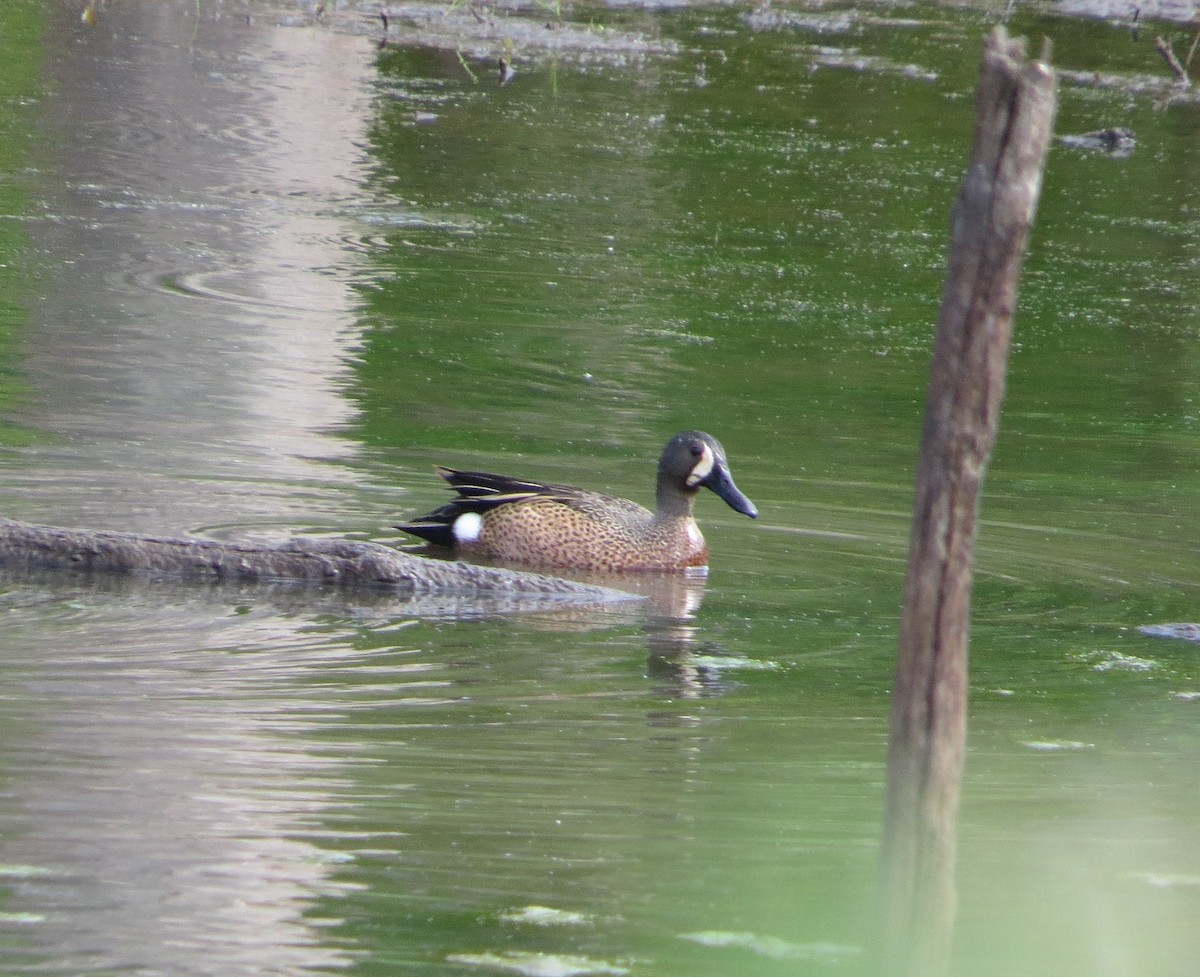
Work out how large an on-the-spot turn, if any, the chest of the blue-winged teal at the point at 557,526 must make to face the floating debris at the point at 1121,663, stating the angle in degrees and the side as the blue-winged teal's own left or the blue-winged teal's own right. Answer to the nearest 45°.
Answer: approximately 45° to the blue-winged teal's own right

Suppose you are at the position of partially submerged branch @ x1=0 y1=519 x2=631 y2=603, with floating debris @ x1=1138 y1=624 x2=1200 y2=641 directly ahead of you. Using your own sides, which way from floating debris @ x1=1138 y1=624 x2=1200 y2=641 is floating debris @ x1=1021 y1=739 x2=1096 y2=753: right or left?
right

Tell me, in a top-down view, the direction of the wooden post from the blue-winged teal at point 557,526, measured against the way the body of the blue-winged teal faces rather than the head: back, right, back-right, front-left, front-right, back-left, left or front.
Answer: right

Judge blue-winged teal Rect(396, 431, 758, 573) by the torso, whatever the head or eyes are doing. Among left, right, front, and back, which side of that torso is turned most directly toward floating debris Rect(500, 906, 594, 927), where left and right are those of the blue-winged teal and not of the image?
right

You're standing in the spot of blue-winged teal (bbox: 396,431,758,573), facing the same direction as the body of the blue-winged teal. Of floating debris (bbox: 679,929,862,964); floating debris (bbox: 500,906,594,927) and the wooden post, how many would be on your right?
3

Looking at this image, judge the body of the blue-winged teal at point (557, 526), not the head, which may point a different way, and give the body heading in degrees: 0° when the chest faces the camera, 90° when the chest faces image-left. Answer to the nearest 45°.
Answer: approximately 270°

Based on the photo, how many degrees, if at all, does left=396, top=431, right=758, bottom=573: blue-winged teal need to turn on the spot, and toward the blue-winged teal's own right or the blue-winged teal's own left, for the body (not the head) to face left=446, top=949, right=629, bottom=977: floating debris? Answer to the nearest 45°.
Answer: approximately 90° to the blue-winged teal's own right

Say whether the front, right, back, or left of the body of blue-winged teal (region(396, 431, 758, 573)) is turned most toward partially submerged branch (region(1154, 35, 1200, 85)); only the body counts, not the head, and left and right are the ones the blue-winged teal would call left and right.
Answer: left

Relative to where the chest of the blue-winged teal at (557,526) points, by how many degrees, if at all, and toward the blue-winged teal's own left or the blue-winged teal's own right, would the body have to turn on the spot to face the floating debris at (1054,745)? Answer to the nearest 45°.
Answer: approximately 45° to the blue-winged teal's own right

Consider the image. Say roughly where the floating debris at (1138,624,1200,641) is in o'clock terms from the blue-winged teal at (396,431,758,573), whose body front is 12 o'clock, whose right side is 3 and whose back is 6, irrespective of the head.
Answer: The floating debris is roughly at 1 o'clock from the blue-winged teal.

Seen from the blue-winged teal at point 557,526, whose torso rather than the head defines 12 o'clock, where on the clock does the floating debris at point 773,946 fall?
The floating debris is roughly at 3 o'clock from the blue-winged teal.

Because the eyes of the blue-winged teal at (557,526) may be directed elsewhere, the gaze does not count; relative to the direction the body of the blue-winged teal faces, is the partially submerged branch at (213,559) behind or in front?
behind
